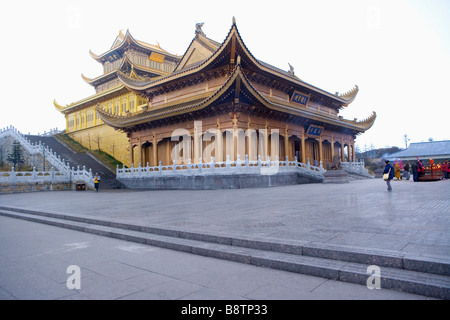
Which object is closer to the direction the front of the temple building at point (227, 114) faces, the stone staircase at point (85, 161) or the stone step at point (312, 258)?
the stone step

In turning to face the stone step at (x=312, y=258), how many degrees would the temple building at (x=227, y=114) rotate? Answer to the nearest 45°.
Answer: approximately 45° to its right

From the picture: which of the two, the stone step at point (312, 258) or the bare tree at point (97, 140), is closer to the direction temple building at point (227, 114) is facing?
the stone step

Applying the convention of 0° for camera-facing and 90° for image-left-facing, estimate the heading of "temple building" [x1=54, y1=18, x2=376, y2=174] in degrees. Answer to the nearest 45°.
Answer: approximately 315°

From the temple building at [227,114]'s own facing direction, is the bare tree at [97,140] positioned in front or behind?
behind
